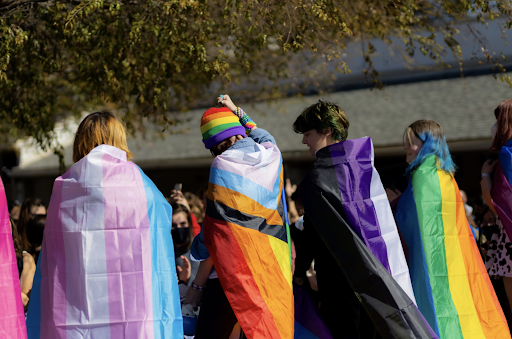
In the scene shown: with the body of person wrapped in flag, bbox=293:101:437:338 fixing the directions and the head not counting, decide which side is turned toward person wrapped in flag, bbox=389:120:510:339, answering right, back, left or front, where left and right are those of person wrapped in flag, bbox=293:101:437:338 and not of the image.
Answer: right

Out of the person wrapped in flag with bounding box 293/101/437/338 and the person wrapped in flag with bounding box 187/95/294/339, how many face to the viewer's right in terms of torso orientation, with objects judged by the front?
0

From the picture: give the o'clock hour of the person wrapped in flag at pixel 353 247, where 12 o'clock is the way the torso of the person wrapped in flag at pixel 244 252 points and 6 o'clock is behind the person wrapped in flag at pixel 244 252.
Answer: the person wrapped in flag at pixel 353 247 is roughly at 4 o'clock from the person wrapped in flag at pixel 244 252.

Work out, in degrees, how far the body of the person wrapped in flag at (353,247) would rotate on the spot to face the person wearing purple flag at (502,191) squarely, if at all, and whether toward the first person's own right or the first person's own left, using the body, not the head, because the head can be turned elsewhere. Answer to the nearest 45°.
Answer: approximately 90° to the first person's own right

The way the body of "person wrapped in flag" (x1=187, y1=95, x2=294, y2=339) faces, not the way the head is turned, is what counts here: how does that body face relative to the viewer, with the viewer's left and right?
facing away from the viewer and to the left of the viewer

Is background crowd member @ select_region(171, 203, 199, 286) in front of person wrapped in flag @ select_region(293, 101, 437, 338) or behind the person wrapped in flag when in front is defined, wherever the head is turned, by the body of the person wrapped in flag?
in front

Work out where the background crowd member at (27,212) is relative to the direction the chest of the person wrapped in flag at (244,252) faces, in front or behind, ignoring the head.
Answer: in front

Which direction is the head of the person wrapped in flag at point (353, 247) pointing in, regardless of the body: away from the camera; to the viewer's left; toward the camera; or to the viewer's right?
to the viewer's left

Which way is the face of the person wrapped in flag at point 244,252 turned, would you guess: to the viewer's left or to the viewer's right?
to the viewer's left

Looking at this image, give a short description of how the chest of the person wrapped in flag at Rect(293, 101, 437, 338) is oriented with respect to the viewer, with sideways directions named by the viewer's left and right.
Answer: facing away from the viewer and to the left of the viewer

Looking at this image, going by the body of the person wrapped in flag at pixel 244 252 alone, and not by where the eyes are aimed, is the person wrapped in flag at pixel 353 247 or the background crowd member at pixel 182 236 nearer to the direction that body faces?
the background crowd member

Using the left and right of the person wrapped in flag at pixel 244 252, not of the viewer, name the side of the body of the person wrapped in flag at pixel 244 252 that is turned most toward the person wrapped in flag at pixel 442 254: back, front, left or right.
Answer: right
